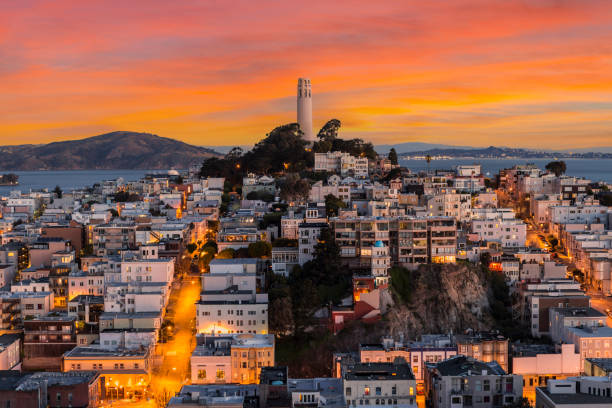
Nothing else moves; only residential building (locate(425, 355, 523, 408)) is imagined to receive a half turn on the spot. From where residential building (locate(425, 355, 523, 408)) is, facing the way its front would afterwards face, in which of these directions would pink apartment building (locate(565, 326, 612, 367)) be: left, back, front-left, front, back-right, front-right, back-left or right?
front-right

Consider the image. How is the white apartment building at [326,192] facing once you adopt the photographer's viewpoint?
facing the viewer

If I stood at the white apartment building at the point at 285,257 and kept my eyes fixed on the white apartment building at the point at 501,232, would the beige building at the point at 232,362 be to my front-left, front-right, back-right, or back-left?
back-right

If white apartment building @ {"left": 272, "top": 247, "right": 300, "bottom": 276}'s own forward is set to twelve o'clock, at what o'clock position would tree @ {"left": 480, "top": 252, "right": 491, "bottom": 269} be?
The tree is roughly at 9 o'clock from the white apartment building.

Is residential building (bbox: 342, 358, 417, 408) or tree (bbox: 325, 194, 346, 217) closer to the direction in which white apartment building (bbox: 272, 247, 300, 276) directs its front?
the residential building

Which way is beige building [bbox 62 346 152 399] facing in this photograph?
toward the camera

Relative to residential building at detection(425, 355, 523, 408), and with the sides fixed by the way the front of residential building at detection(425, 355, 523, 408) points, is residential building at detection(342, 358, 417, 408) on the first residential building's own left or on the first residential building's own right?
on the first residential building's own right

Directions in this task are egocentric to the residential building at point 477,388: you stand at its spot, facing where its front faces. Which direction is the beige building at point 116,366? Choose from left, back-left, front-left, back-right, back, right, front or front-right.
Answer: right

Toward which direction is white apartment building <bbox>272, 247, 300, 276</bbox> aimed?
toward the camera

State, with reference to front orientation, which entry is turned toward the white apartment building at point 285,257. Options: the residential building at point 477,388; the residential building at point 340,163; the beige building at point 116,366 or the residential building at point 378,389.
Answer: the residential building at point 340,163

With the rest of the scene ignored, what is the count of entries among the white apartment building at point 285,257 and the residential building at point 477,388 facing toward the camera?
2

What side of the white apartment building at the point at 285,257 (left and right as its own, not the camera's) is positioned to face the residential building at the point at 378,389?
front

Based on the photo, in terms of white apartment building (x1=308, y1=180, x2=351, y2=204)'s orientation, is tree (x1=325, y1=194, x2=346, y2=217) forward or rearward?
forward
